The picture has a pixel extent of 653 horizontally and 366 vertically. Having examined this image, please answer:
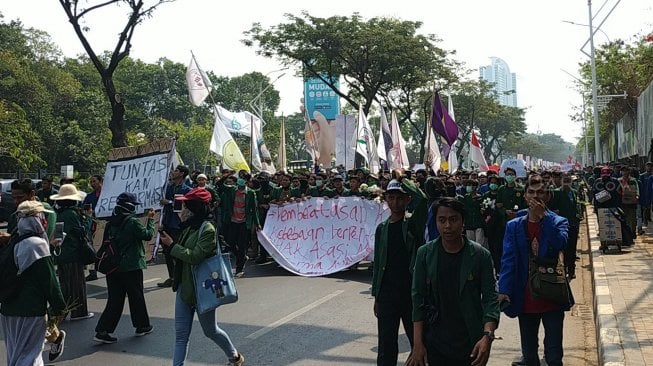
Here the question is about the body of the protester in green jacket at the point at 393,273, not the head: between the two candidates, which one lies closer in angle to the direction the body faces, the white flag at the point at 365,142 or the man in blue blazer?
the man in blue blazer

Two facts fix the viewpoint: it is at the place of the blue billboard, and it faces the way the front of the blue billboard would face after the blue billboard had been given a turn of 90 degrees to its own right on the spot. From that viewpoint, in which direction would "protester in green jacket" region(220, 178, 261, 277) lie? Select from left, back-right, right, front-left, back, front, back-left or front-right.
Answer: left

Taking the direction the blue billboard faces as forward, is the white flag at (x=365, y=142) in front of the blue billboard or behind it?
in front

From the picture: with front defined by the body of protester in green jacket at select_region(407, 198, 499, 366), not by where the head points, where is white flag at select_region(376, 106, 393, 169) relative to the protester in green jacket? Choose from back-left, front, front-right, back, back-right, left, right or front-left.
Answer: back

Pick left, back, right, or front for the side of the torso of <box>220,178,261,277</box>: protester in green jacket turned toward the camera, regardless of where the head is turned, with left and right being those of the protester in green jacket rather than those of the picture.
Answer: front

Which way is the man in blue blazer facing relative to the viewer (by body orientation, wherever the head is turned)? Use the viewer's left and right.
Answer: facing the viewer

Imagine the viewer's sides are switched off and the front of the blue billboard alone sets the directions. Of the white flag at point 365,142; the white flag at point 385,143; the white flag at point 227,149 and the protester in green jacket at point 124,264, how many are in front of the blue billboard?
4

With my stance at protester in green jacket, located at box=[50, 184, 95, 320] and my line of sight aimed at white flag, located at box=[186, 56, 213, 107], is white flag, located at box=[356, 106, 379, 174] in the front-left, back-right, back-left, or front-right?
front-right
